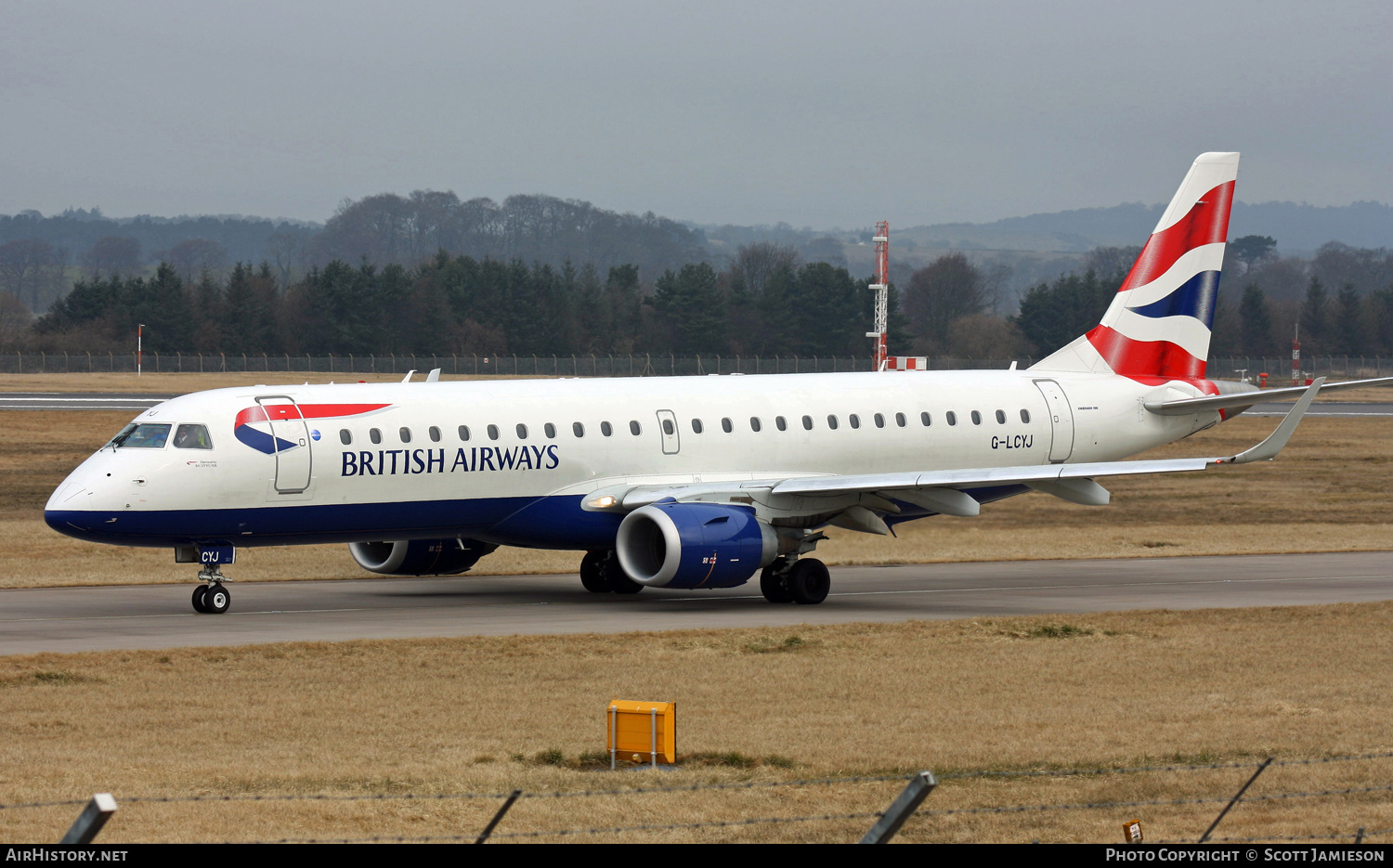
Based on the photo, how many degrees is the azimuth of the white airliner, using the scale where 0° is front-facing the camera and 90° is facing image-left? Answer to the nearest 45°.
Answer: approximately 45°

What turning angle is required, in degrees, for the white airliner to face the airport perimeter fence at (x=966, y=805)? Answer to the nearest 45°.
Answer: approximately 45° to its left
